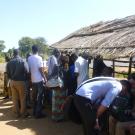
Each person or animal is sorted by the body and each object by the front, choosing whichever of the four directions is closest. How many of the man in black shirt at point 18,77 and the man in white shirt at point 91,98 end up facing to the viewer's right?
1

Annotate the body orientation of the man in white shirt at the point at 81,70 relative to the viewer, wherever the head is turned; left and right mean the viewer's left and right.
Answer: facing away from the viewer and to the right of the viewer
